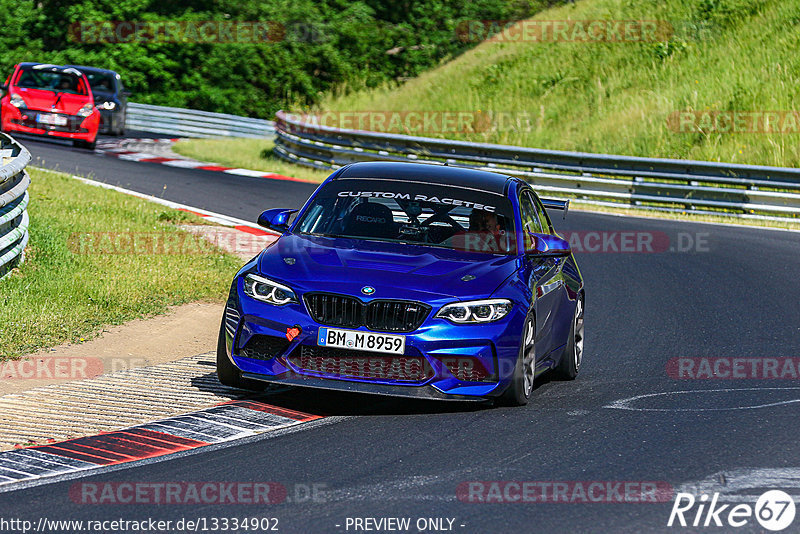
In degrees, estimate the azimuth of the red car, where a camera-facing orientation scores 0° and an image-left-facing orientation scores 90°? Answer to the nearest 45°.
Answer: approximately 0°

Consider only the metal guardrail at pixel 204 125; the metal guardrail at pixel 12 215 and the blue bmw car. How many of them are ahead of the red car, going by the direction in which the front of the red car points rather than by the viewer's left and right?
2

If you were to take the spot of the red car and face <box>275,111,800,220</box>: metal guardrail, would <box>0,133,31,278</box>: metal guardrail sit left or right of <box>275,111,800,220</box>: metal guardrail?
right

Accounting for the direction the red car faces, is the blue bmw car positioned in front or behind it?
in front

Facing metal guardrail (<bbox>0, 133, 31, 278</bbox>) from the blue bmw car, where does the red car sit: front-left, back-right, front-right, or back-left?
front-right

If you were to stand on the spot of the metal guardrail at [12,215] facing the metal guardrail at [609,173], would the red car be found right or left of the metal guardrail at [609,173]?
left

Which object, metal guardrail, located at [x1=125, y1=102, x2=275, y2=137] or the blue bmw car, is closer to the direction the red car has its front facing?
the blue bmw car

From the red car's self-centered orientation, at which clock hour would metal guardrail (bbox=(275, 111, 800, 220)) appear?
The metal guardrail is roughly at 10 o'clock from the red car.

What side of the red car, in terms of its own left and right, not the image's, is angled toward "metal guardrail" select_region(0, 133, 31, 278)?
front
